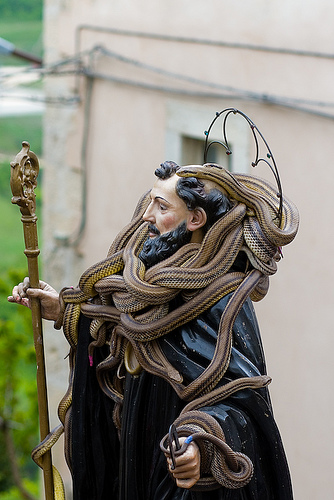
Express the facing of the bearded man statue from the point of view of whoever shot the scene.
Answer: facing the viewer and to the left of the viewer
